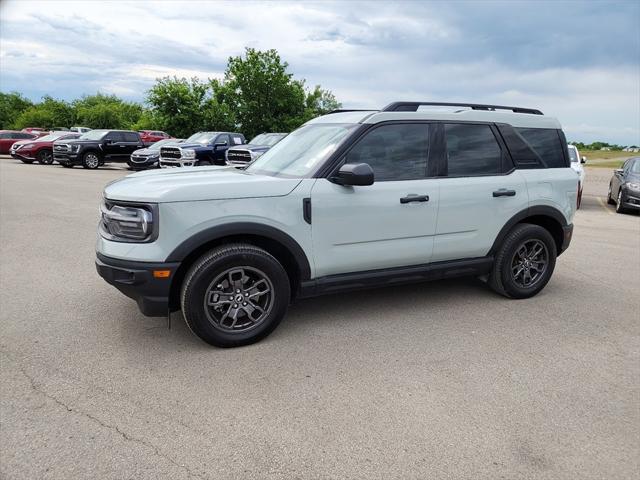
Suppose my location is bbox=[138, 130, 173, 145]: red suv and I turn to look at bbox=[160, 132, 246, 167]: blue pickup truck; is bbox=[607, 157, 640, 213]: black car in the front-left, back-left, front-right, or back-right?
front-left

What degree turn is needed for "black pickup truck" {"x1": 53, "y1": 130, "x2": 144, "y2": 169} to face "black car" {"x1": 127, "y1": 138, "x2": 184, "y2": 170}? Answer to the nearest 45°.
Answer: approximately 90° to its left

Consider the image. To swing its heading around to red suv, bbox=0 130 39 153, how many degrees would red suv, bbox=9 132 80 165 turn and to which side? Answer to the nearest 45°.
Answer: approximately 135° to its right

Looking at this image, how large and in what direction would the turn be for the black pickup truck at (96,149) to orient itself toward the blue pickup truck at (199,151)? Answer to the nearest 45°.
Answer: approximately 90° to its left

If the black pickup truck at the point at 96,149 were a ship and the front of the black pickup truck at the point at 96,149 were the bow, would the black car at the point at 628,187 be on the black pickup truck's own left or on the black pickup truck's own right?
on the black pickup truck's own left

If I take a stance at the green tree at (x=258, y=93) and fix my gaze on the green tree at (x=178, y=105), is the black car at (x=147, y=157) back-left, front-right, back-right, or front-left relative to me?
front-left

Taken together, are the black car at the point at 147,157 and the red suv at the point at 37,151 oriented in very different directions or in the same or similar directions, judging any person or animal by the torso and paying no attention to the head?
same or similar directions

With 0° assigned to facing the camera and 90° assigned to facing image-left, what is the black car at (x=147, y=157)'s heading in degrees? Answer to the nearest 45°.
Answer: approximately 45°

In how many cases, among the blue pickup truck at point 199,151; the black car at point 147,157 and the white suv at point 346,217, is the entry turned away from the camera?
0

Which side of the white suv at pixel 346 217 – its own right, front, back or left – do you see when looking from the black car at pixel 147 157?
right

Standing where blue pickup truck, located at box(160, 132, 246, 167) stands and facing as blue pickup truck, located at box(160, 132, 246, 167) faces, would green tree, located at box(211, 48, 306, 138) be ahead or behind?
behind

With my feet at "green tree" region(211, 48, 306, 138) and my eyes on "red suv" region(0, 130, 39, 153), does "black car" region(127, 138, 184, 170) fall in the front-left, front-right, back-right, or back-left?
front-left

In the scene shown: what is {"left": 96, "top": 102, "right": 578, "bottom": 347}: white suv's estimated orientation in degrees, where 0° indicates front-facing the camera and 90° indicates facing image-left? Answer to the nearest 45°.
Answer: approximately 45°
